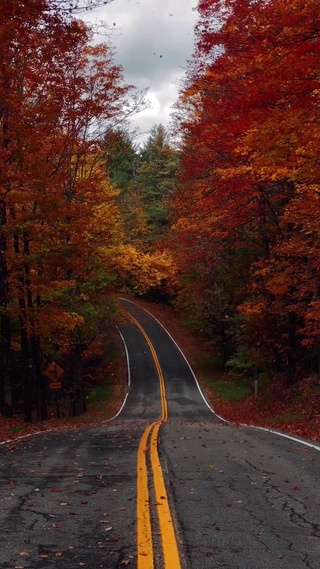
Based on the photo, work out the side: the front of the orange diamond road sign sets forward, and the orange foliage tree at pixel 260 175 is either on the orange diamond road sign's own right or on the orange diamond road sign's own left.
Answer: on the orange diamond road sign's own left

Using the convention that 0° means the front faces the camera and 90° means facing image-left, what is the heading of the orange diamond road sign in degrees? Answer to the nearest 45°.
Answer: approximately 0°
